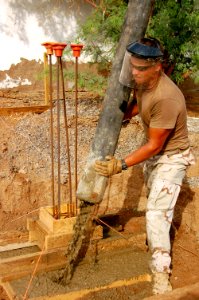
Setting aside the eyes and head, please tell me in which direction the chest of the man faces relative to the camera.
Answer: to the viewer's left

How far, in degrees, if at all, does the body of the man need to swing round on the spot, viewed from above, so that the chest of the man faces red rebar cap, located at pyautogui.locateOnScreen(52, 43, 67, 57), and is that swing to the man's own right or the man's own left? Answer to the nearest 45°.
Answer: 0° — they already face it
